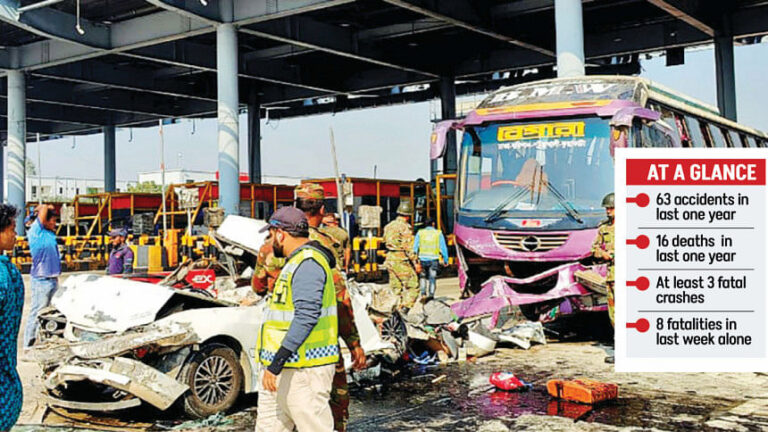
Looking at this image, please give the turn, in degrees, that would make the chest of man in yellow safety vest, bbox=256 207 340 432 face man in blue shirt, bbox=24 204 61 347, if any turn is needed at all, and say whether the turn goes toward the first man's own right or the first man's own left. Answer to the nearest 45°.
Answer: approximately 45° to the first man's own right

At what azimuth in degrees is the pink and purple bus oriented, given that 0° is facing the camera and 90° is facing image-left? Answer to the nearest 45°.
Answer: approximately 45°

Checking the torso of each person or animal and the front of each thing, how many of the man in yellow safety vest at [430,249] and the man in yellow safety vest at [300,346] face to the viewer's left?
1

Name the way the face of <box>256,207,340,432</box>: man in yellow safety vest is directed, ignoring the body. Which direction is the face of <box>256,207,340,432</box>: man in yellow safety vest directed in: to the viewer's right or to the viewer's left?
to the viewer's left

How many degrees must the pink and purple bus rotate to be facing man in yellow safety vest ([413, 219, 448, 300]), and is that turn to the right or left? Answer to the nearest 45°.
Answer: approximately 90° to its right

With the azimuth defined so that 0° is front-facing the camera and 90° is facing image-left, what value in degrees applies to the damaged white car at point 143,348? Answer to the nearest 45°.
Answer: approximately 45°

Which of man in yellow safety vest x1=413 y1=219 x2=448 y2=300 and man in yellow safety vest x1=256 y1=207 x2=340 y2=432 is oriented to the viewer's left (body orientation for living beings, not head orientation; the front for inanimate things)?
man in yellow safety vest x1=256 y1=207 x2=340 y2=432
